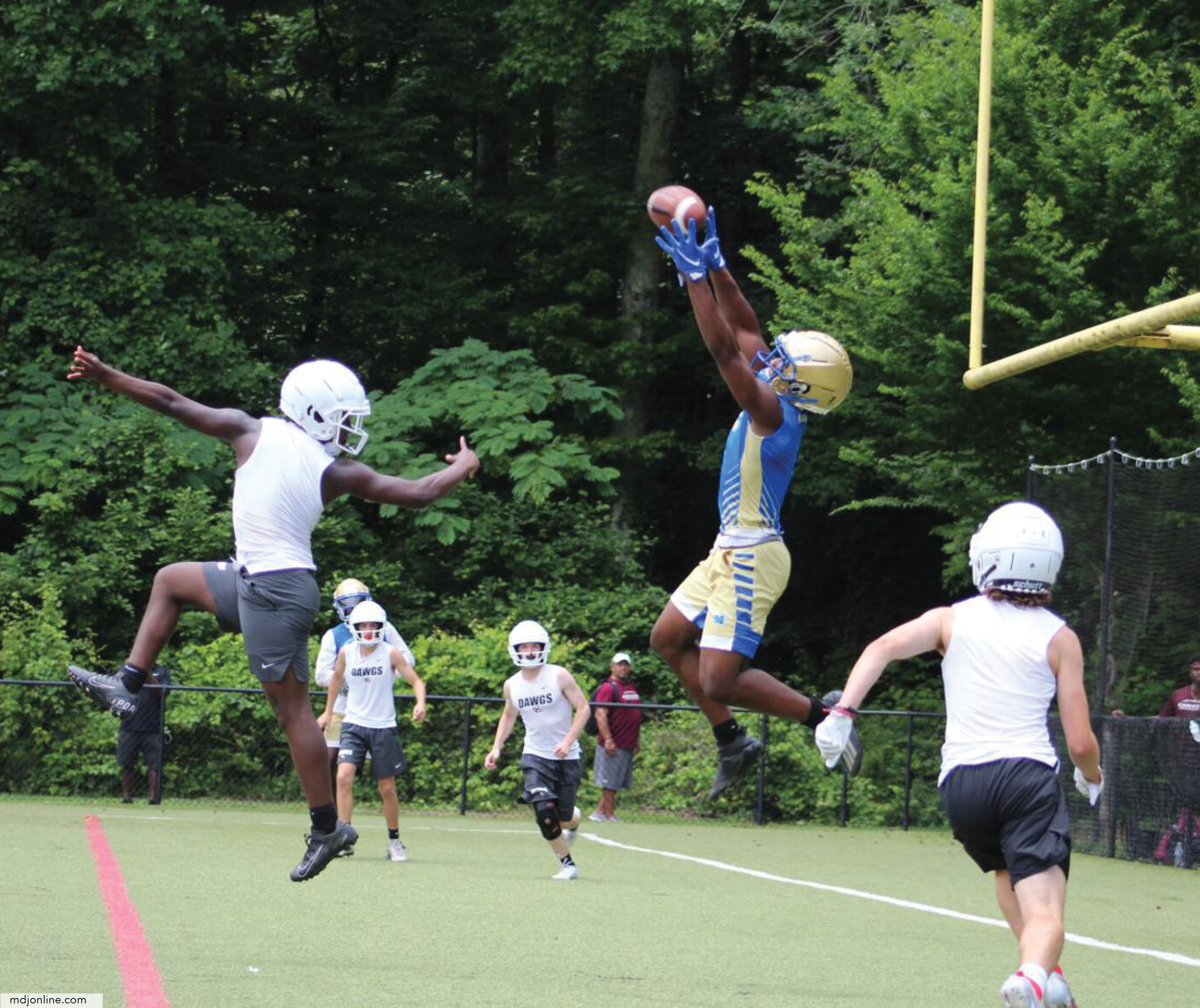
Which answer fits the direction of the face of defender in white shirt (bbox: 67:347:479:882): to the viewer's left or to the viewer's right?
to the viewer's right

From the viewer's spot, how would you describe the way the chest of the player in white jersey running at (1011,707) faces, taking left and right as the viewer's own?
facing away from the viewer

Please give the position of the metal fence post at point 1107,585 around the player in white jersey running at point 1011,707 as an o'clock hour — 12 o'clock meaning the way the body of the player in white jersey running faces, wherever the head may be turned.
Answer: The metal fence post is roughly at 12 o'clock from the player in white jersey running.

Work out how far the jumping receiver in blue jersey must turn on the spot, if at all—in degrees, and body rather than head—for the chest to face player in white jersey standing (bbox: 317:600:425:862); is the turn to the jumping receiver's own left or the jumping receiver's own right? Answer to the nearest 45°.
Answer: approximately 90° to the jumping receiver's own right

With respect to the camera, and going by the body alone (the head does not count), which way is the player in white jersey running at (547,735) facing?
toward the camera

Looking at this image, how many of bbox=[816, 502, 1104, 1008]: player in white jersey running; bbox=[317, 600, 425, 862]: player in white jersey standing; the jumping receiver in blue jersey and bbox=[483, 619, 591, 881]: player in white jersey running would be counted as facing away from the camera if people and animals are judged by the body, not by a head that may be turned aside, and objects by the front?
1

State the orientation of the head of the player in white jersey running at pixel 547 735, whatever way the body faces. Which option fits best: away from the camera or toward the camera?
toward the camera

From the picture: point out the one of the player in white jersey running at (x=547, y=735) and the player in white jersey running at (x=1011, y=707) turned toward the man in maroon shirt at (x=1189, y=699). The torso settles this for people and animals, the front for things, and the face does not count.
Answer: the player in white jersey running at (x=1011, y=707)

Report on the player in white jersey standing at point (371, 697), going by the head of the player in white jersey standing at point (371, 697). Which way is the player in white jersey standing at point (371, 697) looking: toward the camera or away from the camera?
toward the camera

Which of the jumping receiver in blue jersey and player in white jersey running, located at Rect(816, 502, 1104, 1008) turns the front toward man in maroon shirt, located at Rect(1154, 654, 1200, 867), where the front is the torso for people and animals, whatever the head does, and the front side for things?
the player in white jersey running

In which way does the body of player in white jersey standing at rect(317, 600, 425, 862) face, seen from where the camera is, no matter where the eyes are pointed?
toward the camera

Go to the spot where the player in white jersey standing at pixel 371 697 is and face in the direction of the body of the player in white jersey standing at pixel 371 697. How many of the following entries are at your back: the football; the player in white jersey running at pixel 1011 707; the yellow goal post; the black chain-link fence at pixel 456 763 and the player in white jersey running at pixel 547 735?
1

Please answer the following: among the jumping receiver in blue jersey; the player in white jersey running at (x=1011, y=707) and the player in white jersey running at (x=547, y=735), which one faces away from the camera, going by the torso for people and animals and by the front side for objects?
the player in white jersey running at (x=1011, y=707)

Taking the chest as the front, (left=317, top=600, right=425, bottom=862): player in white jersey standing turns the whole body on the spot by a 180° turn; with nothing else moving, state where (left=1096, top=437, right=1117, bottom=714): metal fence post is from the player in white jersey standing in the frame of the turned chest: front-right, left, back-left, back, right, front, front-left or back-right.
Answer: right
